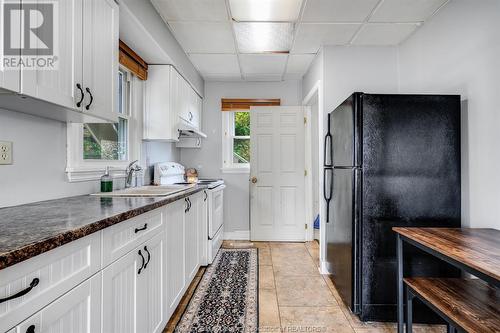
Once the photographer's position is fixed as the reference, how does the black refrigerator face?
facing to the left of the viewer

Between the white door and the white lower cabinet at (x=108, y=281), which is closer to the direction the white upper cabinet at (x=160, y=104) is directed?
the white door

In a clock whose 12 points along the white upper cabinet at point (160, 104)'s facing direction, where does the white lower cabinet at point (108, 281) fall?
The white lower cabinet is roughly at 3 o'clock from the white upper cabinet.

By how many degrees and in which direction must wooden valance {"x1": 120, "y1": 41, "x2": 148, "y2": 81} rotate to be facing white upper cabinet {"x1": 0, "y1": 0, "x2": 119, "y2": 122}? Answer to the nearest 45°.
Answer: approximately 45° to its right

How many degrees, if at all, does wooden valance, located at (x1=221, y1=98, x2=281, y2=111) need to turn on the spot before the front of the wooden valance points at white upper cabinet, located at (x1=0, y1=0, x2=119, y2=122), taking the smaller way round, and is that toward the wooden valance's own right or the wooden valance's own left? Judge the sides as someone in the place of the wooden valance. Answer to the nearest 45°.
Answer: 0° — it already faces it

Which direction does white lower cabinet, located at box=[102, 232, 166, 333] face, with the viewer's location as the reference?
facing the viewer and to the right of the viewer

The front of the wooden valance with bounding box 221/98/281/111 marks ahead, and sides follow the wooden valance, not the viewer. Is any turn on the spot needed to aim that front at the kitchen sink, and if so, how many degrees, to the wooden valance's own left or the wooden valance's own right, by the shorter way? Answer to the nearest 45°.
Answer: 0° — it already faces it

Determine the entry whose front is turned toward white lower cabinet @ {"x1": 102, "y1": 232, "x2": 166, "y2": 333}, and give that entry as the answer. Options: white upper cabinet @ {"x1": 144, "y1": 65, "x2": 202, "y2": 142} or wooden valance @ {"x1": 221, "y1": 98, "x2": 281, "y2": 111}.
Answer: the wooden valance

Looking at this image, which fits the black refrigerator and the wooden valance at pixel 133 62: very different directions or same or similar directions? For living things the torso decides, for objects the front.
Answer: very different directions

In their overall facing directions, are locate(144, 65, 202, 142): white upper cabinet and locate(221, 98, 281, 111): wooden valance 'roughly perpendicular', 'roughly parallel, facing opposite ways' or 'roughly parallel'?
roughly perpendicular

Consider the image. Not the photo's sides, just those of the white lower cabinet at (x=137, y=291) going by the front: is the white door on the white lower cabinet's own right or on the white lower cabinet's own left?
on the white lower cabinet's own left

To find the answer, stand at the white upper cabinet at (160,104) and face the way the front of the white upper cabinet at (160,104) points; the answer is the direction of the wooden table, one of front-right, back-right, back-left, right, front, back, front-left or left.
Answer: front-right

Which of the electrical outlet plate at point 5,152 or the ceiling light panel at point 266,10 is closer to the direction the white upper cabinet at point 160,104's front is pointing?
the ceiling light panel

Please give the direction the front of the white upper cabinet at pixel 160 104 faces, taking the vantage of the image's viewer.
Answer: facing to the right of the viewer
